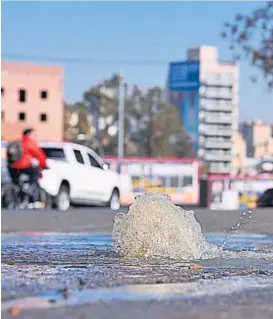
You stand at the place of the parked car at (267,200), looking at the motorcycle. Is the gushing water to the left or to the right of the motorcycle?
left

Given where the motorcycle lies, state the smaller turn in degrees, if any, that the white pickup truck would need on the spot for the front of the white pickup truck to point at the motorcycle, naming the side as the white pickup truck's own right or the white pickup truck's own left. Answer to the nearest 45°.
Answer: approximately 180°

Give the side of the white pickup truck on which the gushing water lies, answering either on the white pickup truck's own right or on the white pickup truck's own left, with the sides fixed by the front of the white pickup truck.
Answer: on the white pickup truck's own right

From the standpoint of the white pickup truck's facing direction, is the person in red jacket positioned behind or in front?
behind

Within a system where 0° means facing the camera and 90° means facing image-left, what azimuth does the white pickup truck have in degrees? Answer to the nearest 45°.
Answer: approximately 225°

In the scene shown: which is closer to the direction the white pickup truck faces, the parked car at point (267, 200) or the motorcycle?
the parked car

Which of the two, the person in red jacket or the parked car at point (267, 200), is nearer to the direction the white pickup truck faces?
the parked car
